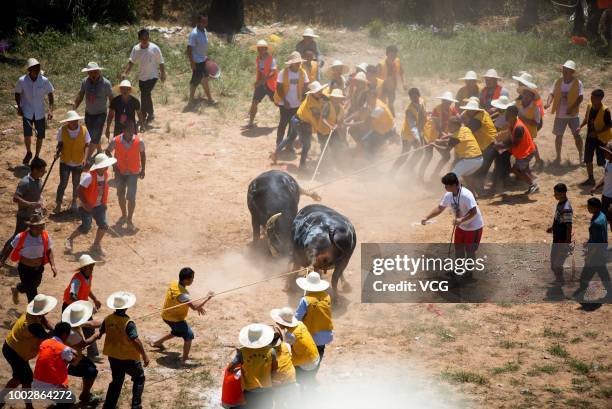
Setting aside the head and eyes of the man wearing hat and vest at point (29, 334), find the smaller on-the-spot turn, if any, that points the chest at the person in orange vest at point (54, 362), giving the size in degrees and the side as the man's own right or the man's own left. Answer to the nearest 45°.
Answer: approximately 90° to the man's own right

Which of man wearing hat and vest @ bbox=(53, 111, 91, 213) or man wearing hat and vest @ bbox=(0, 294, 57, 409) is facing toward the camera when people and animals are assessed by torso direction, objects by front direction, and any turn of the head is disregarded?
man wearing hat and vest @ bbox=(53, 111, 91, 213)

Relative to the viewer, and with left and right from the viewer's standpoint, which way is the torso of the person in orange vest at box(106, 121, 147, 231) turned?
facing the viewer

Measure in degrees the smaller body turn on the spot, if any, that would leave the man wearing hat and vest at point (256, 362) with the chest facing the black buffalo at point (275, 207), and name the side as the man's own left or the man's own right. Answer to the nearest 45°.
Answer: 0° — they already face it

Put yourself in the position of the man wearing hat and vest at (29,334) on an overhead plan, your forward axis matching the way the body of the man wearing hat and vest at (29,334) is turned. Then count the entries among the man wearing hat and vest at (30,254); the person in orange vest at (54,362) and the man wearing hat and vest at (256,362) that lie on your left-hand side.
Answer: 1

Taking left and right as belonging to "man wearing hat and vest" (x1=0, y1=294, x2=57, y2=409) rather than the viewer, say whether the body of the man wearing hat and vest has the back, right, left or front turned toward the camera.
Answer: right

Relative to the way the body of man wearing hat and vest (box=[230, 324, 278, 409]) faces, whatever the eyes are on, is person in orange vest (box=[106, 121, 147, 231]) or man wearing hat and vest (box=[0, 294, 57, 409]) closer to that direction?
the person in orange vest

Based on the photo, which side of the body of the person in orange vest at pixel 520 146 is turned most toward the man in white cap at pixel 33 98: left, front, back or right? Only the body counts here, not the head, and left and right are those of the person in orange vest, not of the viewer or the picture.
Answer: front

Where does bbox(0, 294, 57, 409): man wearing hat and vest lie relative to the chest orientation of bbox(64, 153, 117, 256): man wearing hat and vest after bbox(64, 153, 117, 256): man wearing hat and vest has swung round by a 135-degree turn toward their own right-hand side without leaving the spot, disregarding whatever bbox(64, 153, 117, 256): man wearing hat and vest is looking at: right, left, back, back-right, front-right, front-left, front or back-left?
left

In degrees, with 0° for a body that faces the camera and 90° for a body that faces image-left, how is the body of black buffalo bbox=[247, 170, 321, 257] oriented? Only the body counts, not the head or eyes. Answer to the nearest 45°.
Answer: approximately 0°

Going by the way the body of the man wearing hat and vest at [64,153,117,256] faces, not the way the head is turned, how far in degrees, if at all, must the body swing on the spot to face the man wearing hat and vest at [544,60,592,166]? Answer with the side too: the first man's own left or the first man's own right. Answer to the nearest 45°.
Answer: approximately 45° to the first man's own left

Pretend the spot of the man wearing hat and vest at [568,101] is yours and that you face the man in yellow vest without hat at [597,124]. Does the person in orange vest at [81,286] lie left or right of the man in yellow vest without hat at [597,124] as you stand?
right

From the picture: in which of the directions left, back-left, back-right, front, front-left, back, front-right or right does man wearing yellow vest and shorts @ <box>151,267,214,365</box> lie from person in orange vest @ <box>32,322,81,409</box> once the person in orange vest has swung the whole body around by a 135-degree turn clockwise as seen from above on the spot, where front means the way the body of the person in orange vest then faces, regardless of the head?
back-left

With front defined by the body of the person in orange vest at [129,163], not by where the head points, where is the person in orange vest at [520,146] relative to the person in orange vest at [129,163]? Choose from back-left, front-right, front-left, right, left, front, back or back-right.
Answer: left

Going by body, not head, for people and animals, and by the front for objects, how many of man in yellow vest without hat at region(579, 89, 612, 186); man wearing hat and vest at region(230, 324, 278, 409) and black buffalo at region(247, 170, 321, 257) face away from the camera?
1

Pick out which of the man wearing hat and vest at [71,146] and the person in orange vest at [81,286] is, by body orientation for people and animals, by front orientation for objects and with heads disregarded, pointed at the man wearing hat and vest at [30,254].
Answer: the man wearing hat and vest at [71,146]

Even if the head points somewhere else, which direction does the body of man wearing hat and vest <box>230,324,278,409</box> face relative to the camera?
away from the camera
